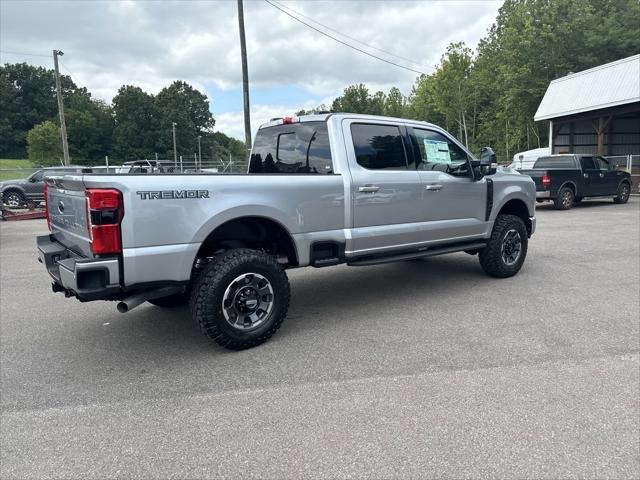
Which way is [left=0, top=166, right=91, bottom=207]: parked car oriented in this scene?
to the viewer's left

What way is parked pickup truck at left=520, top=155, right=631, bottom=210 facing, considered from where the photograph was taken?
facing away from the viewer and to the right of the viewer

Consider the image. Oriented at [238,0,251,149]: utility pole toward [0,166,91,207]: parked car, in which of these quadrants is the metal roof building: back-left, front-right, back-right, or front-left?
back-right

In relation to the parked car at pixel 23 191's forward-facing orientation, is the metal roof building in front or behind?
behind

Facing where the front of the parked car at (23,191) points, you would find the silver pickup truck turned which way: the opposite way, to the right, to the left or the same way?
the opposite way

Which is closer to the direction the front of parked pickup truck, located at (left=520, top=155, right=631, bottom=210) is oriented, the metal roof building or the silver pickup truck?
the metal roof building

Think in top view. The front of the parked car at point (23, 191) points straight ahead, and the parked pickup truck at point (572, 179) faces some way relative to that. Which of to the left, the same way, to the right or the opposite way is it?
the opposite way
